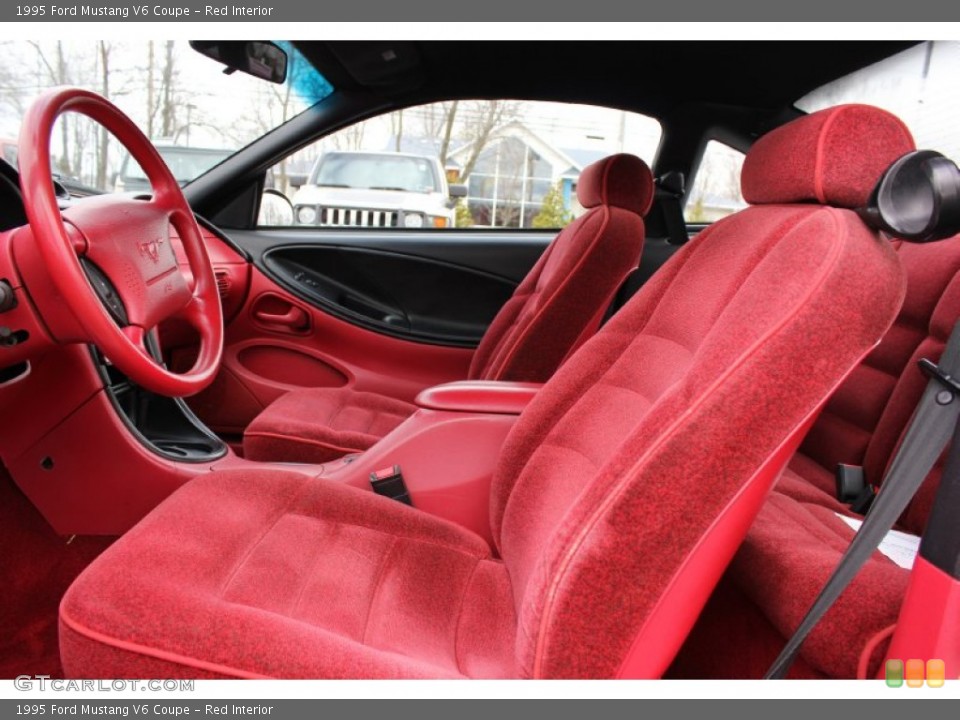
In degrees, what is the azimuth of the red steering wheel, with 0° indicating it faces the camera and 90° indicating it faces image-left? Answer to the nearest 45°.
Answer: approximately 315°

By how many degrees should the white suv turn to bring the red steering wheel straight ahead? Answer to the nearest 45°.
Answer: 0° — it already faces it

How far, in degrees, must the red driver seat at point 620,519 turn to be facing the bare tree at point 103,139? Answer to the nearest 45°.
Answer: approximately 45° to its right

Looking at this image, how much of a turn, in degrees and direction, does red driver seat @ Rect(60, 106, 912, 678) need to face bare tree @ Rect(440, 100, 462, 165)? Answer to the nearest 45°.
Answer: approximately 90° to its right

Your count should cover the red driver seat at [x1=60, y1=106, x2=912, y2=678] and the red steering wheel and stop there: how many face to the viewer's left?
1

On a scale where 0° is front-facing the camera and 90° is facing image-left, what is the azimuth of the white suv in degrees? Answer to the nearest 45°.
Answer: approximately 0°

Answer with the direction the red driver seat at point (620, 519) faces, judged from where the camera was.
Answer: facing to the left of the viewer

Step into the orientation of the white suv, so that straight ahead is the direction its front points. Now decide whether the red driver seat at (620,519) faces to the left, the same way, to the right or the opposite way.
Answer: to the right
